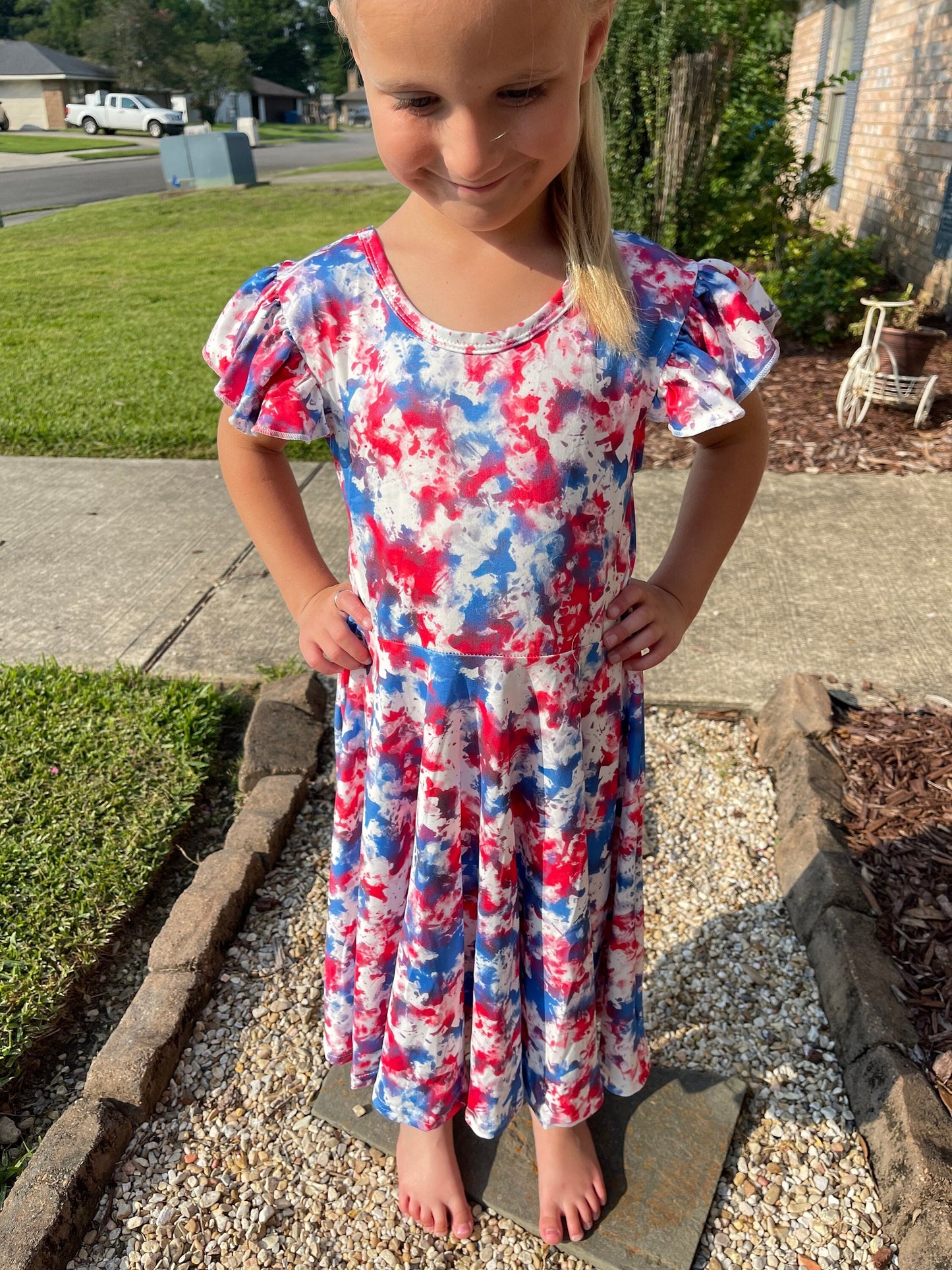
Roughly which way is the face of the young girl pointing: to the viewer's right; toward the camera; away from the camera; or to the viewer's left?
toward the camera

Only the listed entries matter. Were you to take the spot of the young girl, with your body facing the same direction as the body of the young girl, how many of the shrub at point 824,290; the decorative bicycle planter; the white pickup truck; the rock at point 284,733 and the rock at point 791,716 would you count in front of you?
0

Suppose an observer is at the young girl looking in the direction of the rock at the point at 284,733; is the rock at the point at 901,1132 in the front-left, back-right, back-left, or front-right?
back-right

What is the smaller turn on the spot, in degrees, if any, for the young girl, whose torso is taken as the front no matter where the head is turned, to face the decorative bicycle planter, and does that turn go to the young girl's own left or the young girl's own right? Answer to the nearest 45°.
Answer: approximately 135° to the young girl's own left

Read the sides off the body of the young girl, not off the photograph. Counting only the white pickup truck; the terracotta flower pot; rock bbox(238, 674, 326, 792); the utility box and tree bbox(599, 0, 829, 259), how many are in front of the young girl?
0

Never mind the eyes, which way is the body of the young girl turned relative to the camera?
toward the camera

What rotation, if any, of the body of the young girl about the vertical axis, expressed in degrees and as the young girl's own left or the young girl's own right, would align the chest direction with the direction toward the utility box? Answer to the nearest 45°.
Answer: approximately 180°

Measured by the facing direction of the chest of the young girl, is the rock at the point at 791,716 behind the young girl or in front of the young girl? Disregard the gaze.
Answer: behind

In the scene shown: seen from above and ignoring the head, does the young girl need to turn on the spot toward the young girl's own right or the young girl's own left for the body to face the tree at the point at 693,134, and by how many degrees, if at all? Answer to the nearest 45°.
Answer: approximately 180°
